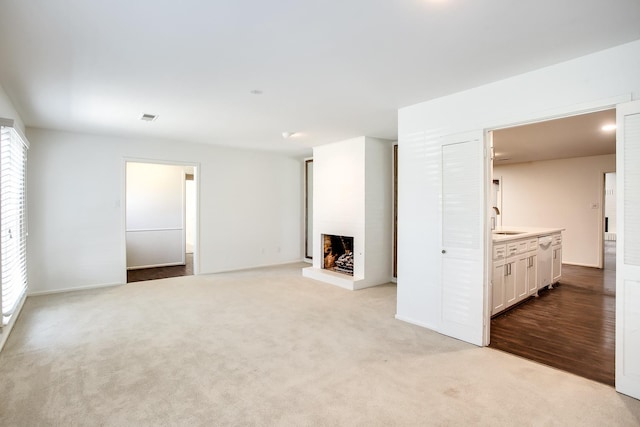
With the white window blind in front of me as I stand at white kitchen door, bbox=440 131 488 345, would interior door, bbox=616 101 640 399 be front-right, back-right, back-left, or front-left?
back-left

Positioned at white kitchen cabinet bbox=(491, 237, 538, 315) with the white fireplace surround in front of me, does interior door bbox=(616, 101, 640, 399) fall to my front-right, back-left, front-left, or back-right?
back-left

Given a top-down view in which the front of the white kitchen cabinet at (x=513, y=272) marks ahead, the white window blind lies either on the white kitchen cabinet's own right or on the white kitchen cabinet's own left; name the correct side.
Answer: on the white kitchen cabinet's own right

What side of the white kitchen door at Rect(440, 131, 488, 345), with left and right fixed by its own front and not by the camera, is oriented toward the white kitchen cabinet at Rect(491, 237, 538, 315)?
back

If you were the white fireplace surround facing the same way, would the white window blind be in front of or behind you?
in front

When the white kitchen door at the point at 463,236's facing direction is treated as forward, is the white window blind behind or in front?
in front

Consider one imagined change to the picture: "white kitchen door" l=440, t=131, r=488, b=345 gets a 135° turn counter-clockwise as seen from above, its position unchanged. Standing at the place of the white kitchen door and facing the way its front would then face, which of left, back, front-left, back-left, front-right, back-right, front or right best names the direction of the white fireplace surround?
back-left

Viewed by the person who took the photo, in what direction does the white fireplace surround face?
facing the viewer and to the left of the viewer

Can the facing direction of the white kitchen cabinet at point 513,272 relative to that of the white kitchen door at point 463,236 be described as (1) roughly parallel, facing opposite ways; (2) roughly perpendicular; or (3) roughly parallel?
roughly perpendicular

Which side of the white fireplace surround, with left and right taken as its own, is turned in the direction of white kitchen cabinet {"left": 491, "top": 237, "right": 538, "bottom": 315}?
left
